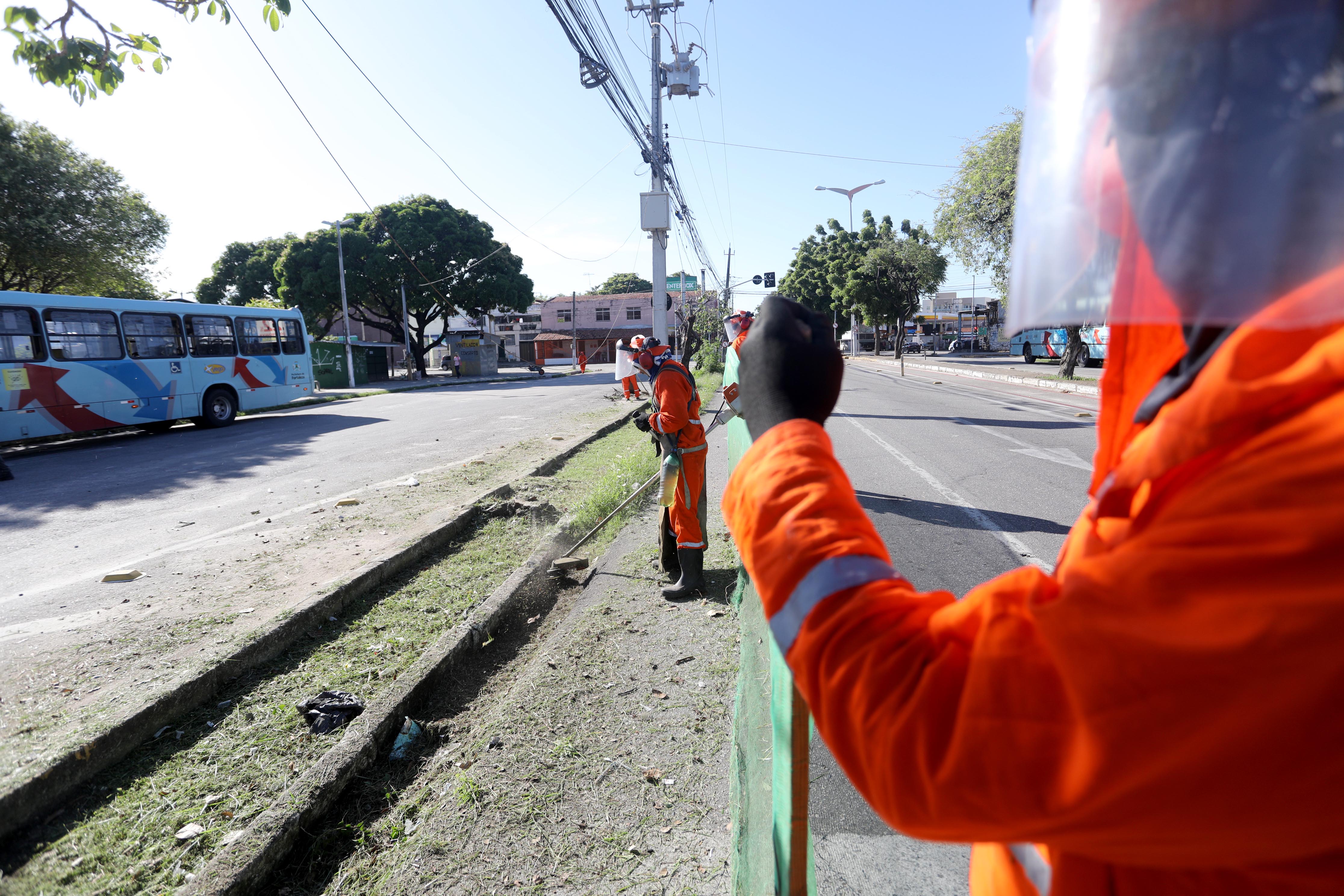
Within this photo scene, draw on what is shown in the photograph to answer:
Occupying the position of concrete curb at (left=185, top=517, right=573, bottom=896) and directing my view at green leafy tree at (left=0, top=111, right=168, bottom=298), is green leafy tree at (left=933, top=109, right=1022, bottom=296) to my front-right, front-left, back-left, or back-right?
front-right

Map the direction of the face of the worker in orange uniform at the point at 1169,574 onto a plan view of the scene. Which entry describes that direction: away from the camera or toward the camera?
away from the camera

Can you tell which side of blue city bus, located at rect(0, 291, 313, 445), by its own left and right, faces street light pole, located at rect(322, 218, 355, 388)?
back

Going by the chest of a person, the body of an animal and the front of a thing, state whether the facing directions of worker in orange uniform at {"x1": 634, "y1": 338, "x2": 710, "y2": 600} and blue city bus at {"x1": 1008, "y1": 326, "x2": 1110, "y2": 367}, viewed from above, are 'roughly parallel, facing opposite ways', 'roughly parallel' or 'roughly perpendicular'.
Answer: roughly perpendicular

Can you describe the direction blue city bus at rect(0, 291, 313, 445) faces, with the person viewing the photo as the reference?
facing the viewer and to the left of the viewer

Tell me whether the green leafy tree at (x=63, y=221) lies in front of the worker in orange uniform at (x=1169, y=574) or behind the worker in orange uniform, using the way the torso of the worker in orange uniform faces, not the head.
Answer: in front

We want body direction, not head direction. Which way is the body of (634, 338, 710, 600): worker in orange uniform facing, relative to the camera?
to the viewer's left

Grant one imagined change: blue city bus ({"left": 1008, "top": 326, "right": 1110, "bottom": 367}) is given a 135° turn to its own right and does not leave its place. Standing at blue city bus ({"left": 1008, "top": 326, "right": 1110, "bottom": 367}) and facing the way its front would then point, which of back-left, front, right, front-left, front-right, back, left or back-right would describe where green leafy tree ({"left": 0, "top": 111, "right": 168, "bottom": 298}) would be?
back-right

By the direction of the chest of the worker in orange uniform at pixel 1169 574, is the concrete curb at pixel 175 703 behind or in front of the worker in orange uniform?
in front
